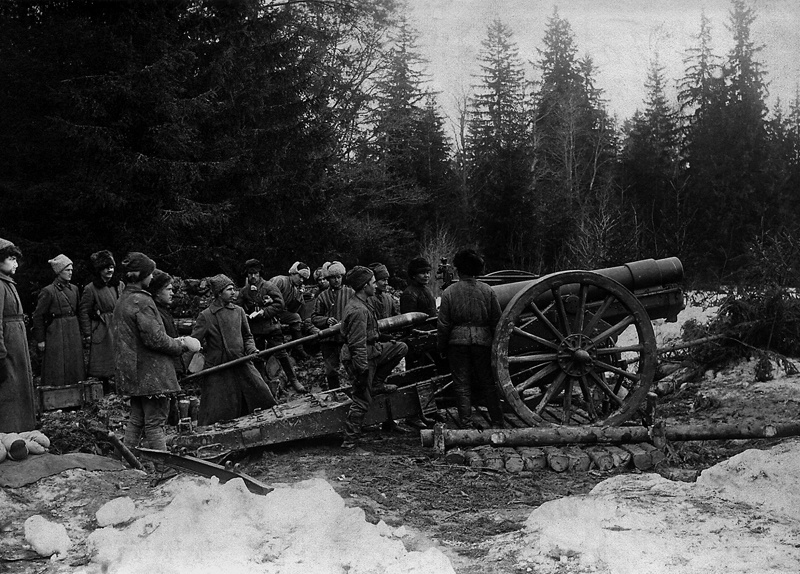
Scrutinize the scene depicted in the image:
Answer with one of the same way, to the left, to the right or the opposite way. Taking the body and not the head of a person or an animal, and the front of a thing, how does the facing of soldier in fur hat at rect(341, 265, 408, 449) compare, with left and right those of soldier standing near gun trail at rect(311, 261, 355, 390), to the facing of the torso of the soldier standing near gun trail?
to the left

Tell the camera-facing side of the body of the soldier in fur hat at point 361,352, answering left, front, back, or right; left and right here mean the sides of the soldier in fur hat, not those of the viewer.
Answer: right

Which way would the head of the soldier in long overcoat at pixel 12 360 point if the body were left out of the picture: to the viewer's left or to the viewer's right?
to the viewer's right

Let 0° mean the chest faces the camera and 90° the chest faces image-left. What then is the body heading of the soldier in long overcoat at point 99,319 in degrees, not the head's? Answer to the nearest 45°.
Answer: approximately 315°

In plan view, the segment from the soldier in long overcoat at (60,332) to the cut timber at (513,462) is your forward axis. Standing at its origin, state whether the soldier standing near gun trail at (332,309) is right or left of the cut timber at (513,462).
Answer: left

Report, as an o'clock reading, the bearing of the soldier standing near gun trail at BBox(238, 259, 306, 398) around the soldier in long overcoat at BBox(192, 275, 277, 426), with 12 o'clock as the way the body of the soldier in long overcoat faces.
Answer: The soldier standing near gun trail is roughly at 8 o'clock from the soldier in long overcoat.

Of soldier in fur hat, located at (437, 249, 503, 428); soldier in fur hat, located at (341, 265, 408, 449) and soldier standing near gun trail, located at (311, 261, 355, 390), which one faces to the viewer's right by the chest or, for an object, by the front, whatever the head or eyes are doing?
soldier in fur hat, located at (341, 265, 408, 449)

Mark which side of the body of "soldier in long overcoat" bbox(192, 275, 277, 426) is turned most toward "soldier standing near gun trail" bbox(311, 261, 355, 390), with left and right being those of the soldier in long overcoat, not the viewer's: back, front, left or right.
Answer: left
